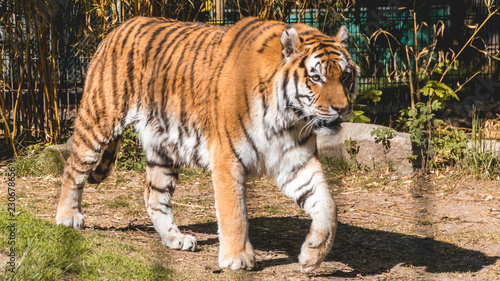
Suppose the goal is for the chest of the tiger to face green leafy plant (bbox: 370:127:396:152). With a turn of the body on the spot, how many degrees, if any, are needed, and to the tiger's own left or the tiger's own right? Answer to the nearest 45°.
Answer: approximately 90° to the tiger's own left

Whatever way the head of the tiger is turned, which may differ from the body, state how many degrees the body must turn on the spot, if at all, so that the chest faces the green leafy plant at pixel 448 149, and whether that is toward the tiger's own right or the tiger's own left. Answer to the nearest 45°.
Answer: approximately 90° to the tiger's own left

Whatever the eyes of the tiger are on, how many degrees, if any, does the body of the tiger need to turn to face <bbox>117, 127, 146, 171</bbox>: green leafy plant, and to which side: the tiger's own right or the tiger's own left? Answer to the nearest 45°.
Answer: approximately 135° to the tiger's own left

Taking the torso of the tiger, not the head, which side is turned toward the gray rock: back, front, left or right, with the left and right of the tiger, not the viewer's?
left

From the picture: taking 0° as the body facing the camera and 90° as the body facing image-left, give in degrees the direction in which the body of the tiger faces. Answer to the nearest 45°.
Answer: approximately 315°
